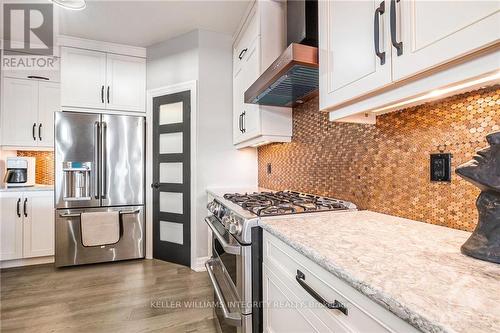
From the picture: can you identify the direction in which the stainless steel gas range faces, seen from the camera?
facing the viewer and to the left of the viewer

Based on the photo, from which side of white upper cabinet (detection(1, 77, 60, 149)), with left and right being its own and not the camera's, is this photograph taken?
front

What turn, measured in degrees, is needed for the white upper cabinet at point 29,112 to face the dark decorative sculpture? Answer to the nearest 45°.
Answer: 0° — it already faces it

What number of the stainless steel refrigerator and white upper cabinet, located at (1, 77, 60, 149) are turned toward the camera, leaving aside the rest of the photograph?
2

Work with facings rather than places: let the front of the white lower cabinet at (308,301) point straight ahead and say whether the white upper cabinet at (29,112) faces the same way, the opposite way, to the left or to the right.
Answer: to the left

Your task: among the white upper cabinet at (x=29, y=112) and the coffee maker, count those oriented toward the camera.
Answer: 2

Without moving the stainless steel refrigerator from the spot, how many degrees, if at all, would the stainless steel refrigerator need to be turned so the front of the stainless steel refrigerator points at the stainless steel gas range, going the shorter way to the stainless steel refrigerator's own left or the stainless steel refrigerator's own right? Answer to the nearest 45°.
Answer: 0° — it already faces it

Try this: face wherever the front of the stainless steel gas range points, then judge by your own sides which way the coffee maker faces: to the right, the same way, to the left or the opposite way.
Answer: to the left

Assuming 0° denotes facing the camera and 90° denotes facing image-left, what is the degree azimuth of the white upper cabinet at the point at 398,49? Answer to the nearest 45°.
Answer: approximately 45°

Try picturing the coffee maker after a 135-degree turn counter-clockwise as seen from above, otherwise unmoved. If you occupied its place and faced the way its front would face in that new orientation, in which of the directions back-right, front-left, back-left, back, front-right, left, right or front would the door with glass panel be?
right

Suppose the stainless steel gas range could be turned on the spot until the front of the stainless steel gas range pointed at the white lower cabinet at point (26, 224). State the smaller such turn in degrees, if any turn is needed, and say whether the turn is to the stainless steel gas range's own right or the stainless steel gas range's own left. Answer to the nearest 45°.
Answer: approximately 90° to the stainless steel gas range's own right

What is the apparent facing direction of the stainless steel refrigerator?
toward the camera

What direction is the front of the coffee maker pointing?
toward the camera
